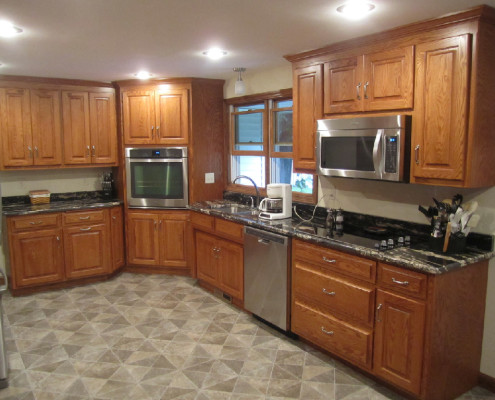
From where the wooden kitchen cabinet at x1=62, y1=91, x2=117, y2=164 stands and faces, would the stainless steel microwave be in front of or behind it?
in front

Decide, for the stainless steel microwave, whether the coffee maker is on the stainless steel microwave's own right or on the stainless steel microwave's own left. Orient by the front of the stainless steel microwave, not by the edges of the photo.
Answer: on the stainless steel microwave's own right

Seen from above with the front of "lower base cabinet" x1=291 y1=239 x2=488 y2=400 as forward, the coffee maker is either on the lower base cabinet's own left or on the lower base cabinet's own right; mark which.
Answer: on the lower base cabinet's own right

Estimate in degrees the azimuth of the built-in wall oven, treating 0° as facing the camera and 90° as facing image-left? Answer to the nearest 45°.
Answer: approximately 0°

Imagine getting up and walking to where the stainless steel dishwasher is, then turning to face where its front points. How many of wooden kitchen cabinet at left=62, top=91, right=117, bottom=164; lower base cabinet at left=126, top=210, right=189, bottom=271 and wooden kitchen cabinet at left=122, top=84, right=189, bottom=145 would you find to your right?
3

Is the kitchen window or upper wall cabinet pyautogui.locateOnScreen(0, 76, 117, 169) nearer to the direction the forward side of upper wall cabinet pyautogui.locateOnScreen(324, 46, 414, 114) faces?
the upper wall cabinet

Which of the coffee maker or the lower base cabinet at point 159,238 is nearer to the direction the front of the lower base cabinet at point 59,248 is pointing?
the coffee maker

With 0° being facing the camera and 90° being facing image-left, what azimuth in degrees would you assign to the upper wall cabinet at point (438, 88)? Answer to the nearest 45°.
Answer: approximately 45°

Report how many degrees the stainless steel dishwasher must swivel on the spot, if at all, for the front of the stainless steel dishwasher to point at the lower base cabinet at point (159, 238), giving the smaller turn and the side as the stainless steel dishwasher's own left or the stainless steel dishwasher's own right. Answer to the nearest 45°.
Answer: approximately 90° to the stainless steel dishwasher's own right

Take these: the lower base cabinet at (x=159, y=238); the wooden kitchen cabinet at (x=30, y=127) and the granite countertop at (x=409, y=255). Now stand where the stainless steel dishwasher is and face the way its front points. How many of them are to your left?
1
